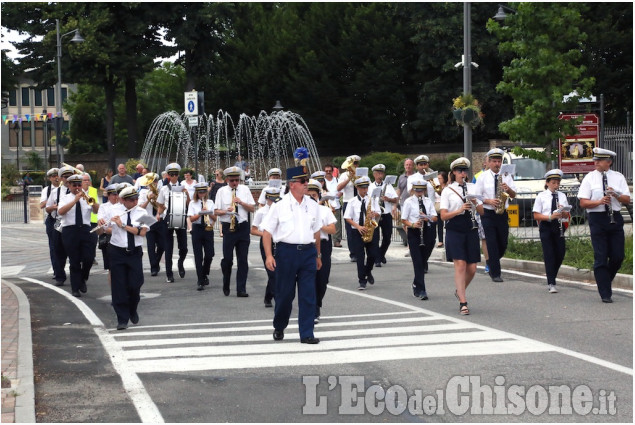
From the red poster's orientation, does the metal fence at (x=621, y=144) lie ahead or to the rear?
to the rear

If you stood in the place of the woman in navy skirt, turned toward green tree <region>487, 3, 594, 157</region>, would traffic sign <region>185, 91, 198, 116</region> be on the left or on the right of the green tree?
left

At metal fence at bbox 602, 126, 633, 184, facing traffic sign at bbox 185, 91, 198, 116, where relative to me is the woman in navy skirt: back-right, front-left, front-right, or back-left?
front-left

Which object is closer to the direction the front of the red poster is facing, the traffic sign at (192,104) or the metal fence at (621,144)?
the traffic sign

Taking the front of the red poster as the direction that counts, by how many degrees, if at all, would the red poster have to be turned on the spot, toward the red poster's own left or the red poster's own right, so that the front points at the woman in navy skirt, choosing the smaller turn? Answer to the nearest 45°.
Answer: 0° — it already faces them

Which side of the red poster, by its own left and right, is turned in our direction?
front

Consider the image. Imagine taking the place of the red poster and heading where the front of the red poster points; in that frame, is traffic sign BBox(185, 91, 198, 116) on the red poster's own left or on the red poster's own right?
on the red poster's own right

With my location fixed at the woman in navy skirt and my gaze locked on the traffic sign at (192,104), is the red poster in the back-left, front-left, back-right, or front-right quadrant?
front-right

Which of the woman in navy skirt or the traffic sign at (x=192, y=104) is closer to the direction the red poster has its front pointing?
the woman in navy skirt
